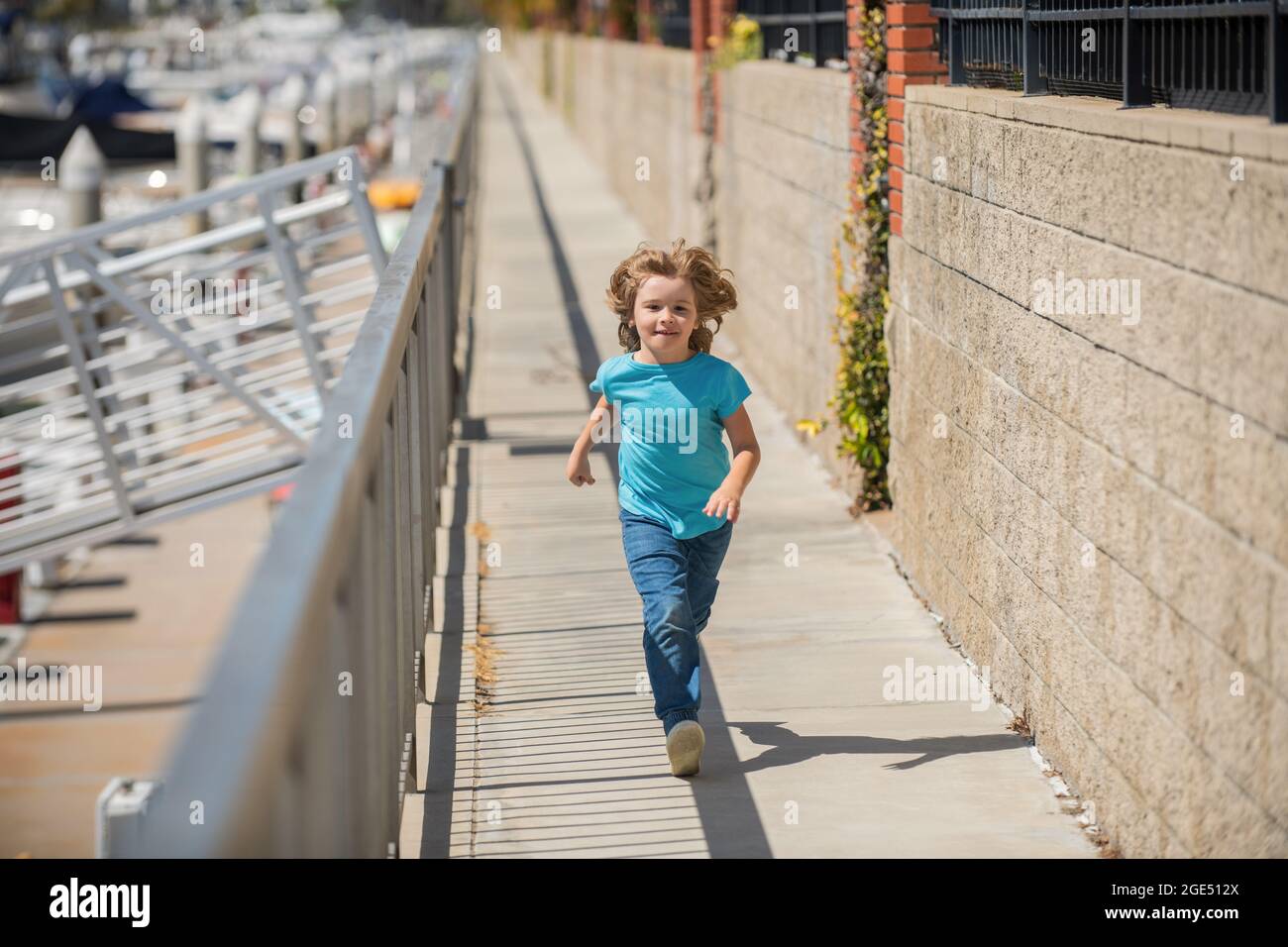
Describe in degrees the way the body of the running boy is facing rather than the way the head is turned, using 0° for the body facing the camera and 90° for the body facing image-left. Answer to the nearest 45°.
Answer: approximately 0°

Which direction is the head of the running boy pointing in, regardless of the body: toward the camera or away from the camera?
toward the camera

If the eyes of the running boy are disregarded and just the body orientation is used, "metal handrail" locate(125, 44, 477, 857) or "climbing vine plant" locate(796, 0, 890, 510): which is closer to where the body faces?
the metal handrail

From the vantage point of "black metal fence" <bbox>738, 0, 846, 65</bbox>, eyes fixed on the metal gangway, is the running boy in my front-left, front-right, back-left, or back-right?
front-left

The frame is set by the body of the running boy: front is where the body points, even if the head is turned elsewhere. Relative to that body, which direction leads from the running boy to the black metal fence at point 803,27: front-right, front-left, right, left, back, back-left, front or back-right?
back

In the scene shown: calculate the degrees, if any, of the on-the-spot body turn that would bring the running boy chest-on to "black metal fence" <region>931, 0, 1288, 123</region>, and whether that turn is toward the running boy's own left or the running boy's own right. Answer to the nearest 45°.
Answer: approximately 90° to the running boy's own left

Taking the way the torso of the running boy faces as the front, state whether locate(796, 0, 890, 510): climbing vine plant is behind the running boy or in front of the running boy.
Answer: behind
